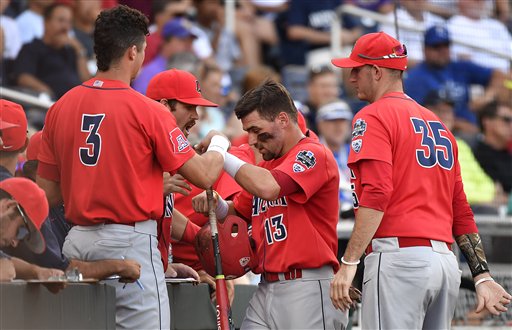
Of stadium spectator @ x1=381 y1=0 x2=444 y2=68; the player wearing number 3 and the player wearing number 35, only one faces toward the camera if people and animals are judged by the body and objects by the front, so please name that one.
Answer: the stadium spectator

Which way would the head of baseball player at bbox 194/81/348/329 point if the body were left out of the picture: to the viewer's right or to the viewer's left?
to the viewer's left

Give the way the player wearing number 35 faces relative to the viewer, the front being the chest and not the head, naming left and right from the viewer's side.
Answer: facing away from the viewer and to the left of the viewer

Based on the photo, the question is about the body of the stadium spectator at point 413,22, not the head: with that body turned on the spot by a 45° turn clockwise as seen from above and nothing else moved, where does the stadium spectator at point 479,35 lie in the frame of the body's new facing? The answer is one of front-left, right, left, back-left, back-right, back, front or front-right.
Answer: back

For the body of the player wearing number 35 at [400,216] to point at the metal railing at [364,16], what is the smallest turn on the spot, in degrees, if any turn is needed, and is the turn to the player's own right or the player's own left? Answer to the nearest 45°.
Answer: approximately 45° to the player's own right

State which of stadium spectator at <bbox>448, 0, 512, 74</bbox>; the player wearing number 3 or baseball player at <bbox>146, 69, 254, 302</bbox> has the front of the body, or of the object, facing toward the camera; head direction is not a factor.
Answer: the stadium spectator

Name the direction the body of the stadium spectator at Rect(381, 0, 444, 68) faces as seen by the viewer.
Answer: toward the camera

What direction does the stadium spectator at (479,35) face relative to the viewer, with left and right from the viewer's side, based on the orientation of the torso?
facing the viewer

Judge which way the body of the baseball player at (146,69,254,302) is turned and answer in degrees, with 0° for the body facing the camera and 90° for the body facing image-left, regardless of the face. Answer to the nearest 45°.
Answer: approximately 270°
